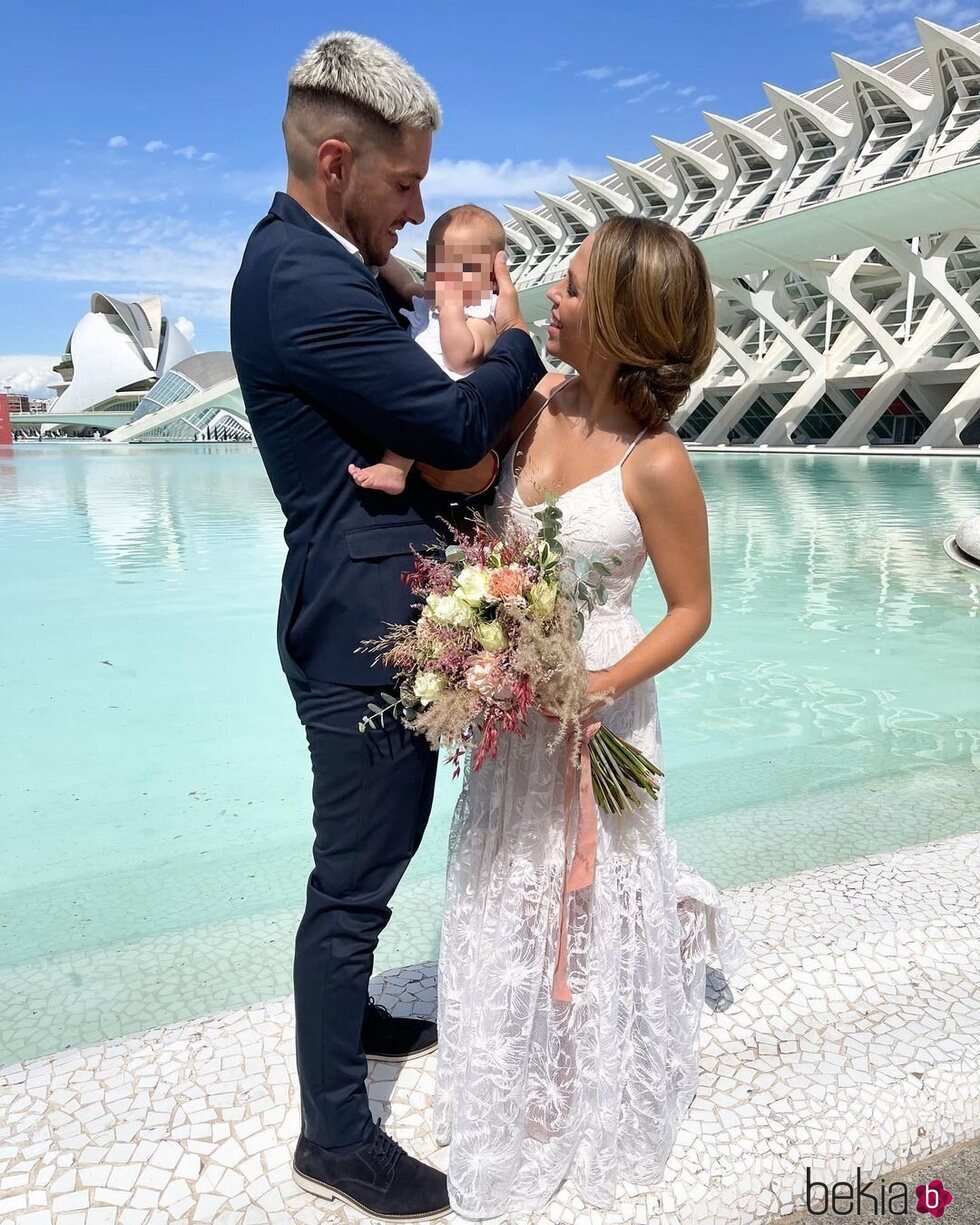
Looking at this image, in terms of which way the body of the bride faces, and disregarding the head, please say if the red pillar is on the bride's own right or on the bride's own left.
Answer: on the bride's own right

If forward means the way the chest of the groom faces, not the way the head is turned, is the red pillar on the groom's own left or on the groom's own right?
on the groom's own left

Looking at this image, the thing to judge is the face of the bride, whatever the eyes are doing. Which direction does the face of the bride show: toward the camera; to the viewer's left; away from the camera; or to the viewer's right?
to the viewer's left

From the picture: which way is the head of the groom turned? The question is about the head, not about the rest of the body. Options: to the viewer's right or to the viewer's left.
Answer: to the viewer's right

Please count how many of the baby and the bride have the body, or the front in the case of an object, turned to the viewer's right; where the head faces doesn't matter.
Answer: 0

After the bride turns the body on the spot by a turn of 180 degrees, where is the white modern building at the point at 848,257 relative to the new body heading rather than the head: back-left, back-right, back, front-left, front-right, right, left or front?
front-left

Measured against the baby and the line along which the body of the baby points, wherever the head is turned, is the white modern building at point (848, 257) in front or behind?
behind

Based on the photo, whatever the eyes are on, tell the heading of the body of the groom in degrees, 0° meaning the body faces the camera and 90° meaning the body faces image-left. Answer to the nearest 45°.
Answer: approximately 270°
